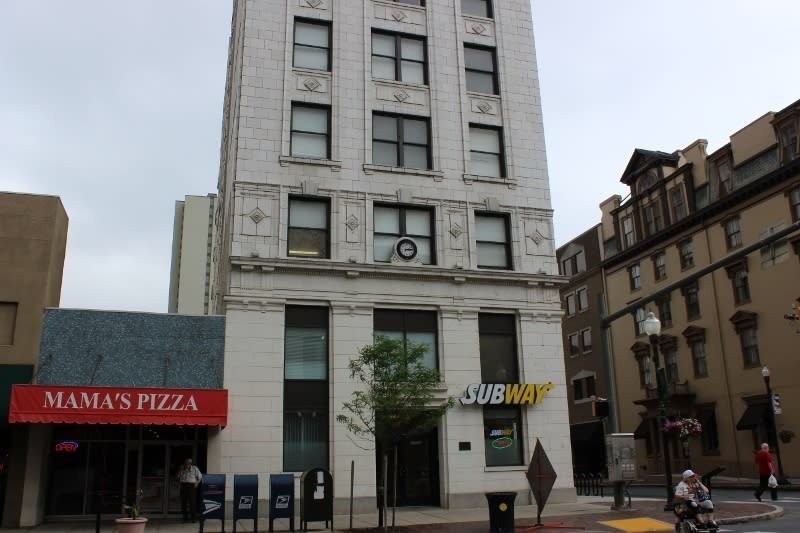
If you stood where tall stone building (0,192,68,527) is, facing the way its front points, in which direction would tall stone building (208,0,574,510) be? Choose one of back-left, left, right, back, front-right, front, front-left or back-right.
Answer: left

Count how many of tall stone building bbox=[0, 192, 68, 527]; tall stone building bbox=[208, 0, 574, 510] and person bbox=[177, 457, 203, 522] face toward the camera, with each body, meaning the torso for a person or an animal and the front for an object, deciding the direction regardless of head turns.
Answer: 3

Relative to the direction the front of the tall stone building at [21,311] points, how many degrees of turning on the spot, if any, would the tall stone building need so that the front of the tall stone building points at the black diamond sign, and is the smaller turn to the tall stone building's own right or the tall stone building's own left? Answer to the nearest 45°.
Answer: approximately 45° to the tall stone building's own left

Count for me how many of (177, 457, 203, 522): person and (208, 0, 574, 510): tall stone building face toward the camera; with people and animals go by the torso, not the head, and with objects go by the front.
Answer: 2

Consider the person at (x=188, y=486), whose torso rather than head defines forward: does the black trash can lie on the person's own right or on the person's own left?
on the person's own left

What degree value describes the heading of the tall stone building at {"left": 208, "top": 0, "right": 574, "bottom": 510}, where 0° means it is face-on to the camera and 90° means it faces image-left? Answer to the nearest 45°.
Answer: approximately 0°
